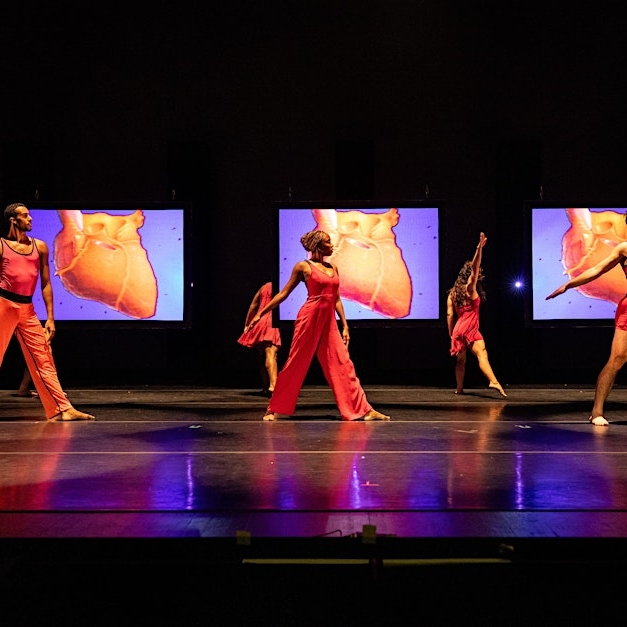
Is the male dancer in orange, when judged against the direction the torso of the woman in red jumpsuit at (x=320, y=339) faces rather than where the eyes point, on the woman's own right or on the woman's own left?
on the woman's own right

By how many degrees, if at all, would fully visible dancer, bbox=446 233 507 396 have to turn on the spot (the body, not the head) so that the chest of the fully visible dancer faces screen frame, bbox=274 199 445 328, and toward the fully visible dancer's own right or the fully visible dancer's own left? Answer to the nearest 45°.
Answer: approximately 90° to the fully visible dancer's own left

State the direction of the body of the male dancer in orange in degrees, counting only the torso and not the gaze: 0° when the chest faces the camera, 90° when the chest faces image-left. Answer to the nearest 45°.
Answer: approximately 315°

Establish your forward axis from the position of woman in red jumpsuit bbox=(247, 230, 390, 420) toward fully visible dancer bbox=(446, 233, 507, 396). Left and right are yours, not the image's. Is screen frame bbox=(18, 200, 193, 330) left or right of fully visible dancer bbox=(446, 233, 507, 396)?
left

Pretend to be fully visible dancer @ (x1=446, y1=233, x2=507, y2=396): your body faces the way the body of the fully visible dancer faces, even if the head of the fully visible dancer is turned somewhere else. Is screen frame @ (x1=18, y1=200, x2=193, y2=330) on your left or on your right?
on your left

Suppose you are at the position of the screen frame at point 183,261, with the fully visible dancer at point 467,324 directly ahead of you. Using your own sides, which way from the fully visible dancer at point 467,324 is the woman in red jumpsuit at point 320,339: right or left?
right

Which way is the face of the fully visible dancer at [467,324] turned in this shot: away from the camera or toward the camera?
away from the camera

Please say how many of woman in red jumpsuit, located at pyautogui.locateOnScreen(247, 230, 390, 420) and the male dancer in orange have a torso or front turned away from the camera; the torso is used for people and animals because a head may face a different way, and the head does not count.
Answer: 0

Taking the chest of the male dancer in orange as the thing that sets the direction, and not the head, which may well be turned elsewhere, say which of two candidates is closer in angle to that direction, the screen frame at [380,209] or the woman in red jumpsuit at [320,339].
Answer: the woman in red jumpsuit

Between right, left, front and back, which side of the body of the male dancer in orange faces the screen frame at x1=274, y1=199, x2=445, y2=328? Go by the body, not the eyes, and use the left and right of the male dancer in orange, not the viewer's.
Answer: left

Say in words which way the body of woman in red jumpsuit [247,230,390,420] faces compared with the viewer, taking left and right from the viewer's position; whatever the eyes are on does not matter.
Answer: facing the viewer and to the right of the viewer

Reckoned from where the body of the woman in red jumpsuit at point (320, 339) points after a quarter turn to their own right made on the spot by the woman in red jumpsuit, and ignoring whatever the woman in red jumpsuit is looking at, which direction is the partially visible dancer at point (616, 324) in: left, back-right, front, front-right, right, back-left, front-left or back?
back-left

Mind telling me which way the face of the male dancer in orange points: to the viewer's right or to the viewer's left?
to the viewer's right
